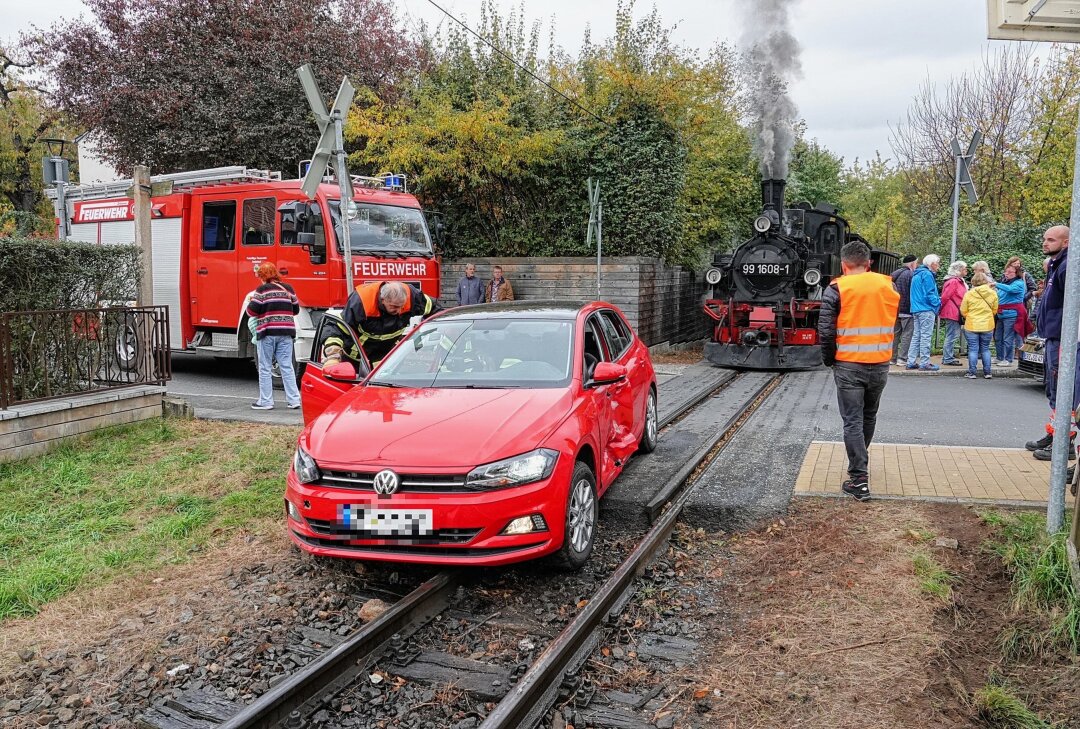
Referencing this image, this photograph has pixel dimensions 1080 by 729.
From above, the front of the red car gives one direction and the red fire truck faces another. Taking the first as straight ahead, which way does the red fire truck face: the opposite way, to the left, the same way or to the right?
to the left

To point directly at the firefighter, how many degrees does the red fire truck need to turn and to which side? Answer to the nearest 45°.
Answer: approximately 45° to its right

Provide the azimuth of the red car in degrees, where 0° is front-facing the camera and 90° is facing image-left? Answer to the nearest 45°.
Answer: approximately 45°

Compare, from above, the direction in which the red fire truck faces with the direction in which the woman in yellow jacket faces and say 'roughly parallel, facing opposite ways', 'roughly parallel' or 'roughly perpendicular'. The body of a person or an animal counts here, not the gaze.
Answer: roughly perpendicular

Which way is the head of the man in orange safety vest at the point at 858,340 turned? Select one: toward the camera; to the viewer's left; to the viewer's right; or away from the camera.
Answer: away from the camera

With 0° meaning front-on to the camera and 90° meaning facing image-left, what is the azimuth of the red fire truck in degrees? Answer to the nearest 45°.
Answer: approximately 315°

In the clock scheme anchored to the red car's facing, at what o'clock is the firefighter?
The firefighter is roughly at 4 o'clock from the red car.
